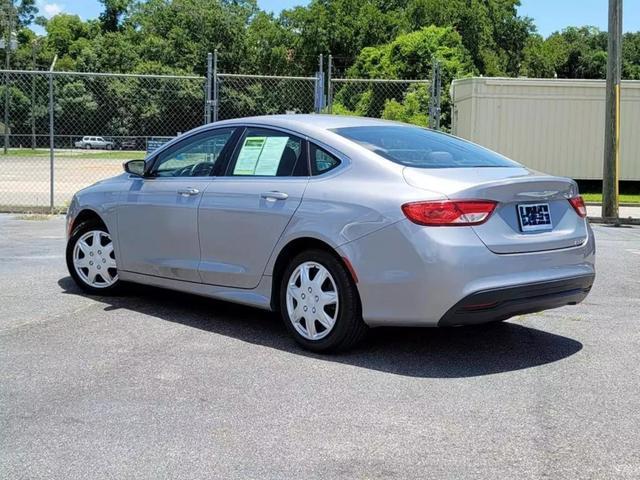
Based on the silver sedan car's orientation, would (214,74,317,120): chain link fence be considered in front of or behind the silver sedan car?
in front

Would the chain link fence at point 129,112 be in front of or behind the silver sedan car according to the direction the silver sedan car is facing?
in front

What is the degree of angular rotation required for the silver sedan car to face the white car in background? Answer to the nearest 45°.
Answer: approximately 45° to its right

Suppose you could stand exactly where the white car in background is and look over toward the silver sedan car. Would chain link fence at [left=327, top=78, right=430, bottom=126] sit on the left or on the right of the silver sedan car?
left

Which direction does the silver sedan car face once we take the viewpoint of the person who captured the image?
facing away from the viewer and to the left of the viewer

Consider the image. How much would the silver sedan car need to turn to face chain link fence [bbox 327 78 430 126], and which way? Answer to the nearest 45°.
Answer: approximately 45° to its right
